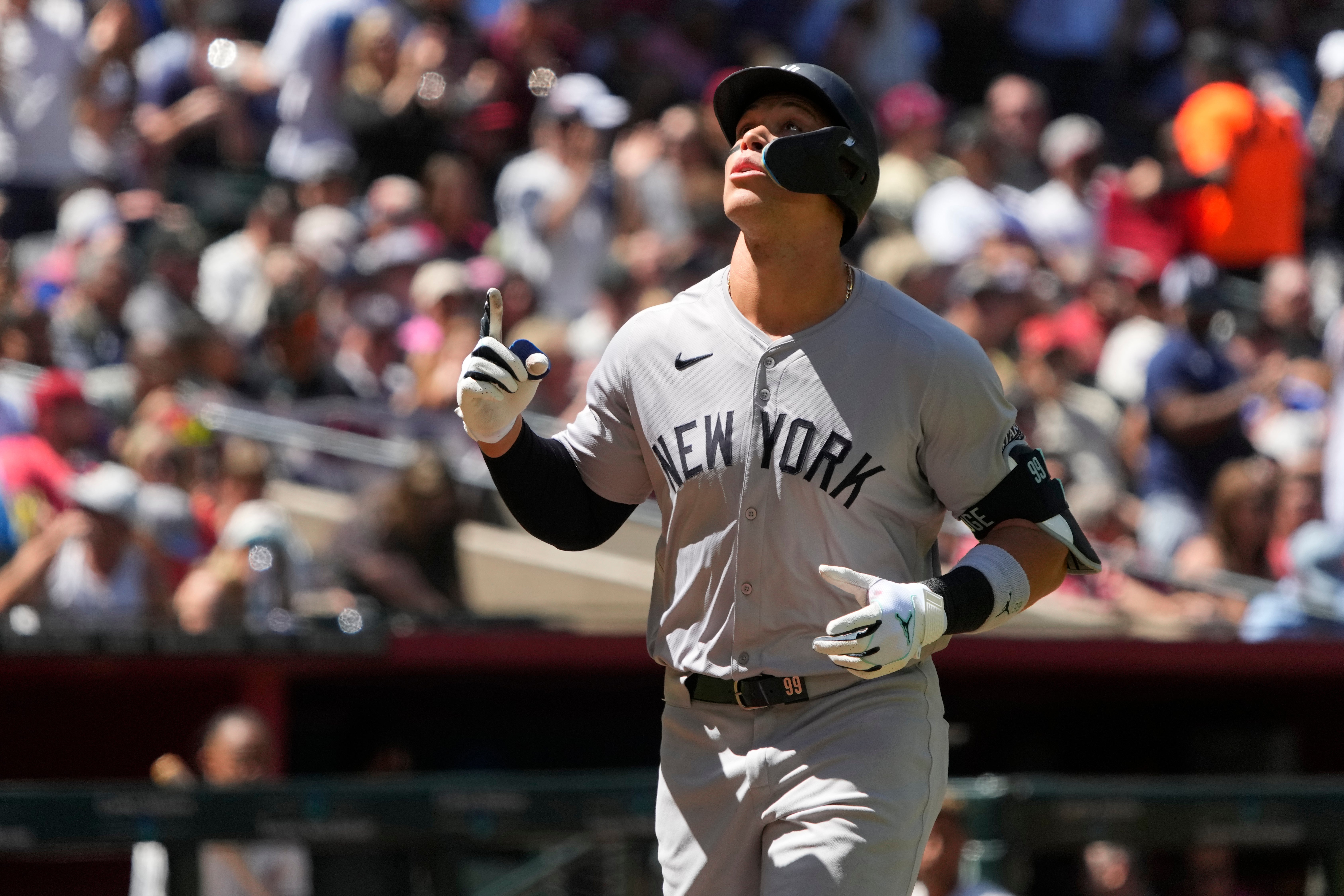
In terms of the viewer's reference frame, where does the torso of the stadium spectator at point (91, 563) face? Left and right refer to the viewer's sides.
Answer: facing the viewer

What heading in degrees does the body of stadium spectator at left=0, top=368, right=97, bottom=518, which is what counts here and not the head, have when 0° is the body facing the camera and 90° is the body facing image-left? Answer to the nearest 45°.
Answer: approximately 315°

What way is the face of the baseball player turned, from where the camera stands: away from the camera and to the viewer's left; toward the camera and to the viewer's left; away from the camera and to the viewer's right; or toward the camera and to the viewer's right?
toward the camera and to the viewer's left

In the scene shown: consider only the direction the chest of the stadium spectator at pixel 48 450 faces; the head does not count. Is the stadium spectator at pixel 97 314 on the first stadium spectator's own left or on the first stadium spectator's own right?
on the first stadium spectator's own left

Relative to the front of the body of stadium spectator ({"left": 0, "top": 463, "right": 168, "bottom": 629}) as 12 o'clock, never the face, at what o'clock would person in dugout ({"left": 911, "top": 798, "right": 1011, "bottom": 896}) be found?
person in dugout ({"left": 911, "top": 798, "right": 1011, "bottom": 896}) is roughly at 10 o'clock from stadium spectator ({"left": 0, "top": 463, "right": 168, "bottom": 629}).

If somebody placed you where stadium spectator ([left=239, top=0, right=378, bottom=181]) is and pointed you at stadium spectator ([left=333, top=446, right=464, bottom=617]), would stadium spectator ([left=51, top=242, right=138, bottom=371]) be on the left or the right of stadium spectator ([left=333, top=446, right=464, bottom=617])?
right

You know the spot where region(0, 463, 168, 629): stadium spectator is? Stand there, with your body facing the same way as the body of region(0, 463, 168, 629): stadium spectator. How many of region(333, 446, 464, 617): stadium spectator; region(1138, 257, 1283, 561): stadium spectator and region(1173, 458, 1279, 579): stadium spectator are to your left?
3

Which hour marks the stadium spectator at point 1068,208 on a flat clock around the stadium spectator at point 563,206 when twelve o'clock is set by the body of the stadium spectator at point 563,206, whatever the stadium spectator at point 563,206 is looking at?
the stadium spectator at point 1068,208 is roughly at 10 o'clock from the stadium spectator at point 563,206.

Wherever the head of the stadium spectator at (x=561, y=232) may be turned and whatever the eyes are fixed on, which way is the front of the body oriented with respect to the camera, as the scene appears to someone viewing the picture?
toward the camera

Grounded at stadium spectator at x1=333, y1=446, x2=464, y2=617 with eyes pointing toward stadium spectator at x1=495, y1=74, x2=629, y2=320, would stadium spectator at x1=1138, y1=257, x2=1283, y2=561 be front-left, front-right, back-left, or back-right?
front-right

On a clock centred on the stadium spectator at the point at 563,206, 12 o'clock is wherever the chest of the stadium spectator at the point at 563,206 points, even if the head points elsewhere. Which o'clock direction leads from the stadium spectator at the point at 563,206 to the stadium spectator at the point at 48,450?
the stadium spectator at the point at 48,450 is roughly at 3 o'clock from the stadium spectator at the point at 563,206.

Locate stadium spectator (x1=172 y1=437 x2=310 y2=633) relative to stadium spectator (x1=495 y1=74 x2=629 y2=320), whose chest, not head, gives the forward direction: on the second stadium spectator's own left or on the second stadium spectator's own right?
on the second stadium spectator's own right

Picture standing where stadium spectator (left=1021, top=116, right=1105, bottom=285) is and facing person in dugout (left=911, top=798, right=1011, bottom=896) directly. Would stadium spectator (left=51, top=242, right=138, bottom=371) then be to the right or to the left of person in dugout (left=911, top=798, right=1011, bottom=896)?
right
